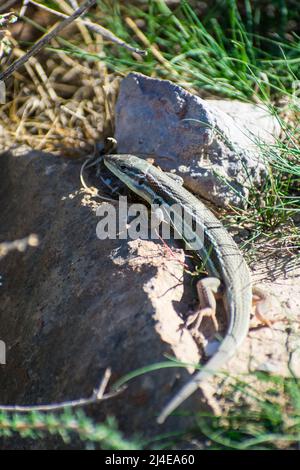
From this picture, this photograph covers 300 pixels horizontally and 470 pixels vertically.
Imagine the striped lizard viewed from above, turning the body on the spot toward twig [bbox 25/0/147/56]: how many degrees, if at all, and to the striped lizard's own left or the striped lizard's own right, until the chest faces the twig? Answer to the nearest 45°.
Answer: approximately 45° to the striped lizard's own right

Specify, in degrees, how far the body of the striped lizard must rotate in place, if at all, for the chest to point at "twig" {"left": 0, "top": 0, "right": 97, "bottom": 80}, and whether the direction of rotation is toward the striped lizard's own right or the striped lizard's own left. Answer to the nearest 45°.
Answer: approximately 45° to the striped lizard's own right

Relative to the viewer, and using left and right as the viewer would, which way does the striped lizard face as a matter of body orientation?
facing away from the viewer and to the left of the viewer

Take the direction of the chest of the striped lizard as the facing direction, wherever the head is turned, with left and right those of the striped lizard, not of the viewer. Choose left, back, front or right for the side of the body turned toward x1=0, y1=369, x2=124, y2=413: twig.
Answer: left

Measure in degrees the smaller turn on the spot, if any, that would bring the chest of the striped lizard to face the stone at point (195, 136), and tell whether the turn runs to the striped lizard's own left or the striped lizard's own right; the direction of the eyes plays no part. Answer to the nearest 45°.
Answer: approximately 45° to the striped lizard's own right

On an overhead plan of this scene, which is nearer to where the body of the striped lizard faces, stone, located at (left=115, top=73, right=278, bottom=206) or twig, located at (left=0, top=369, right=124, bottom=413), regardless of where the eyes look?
the stone
